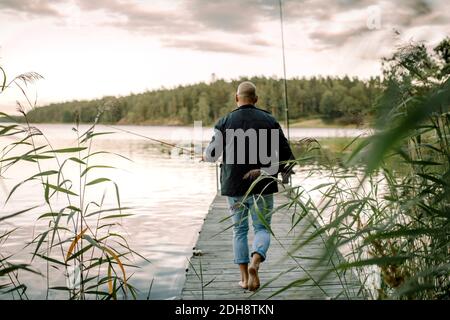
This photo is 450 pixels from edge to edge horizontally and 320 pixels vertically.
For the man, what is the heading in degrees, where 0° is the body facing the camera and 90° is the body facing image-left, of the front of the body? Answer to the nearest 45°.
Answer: approximately 180°

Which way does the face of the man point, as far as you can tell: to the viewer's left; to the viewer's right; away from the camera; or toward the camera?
away from the camera
